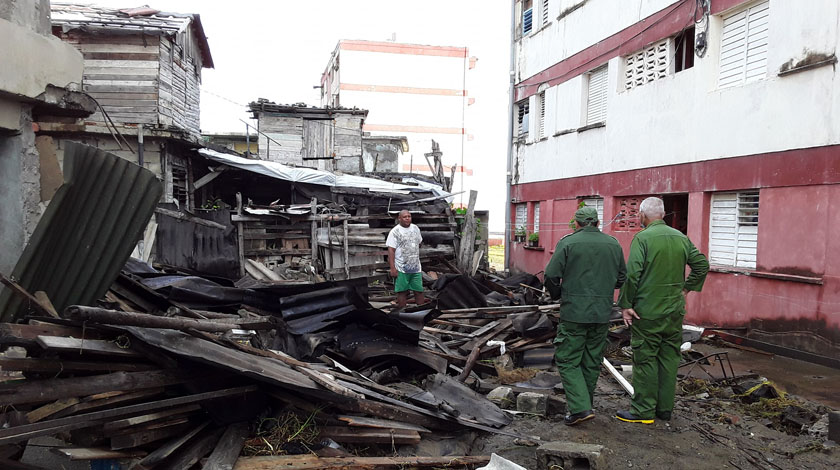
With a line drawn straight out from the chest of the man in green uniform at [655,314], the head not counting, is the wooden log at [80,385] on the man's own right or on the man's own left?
on the man's own left

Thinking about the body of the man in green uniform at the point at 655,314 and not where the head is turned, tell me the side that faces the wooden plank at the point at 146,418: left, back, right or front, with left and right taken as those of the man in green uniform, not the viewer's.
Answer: left

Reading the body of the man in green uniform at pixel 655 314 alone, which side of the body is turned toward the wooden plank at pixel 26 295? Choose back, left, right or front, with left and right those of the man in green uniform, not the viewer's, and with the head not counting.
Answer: left

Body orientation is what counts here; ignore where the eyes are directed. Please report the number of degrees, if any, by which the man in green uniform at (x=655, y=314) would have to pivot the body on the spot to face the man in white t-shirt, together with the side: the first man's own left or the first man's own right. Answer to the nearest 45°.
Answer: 0° — they already face them

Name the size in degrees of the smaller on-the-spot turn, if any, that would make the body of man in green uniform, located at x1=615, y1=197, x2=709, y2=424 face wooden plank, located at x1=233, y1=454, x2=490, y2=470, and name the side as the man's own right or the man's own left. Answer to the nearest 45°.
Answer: approximately 90° to the man's own left

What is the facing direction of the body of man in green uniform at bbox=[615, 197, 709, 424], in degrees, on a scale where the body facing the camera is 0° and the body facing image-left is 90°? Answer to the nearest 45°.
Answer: approximately 135°

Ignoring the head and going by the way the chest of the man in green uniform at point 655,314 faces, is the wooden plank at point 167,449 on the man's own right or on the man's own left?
on the man's own left

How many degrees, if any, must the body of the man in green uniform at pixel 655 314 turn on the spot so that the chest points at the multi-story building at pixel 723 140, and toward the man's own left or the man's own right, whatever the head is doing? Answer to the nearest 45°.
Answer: approximately 45° to the man's own right

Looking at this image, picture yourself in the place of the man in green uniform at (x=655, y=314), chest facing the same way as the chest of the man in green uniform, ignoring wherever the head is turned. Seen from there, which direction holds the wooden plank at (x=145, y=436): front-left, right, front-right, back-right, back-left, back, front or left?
left

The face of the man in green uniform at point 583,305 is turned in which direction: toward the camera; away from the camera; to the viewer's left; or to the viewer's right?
away from the camera

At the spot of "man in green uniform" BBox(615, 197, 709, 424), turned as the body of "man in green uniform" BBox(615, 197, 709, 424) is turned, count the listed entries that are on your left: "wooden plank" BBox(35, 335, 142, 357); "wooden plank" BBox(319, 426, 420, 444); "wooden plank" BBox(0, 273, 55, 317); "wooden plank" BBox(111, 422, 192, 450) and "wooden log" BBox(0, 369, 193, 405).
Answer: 5

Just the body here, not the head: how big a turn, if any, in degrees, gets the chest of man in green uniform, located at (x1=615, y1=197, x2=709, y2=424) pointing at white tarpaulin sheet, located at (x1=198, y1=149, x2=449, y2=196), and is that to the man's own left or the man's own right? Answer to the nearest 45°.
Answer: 0° — they already face it

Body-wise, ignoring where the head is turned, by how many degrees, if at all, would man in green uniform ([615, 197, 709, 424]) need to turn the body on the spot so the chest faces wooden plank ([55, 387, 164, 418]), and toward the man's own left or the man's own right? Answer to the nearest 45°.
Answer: approximately 90° to the man's own left

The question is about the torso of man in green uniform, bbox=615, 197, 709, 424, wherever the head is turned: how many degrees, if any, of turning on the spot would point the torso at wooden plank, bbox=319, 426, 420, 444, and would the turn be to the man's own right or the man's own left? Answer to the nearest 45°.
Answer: approximately 90° to the man's own left

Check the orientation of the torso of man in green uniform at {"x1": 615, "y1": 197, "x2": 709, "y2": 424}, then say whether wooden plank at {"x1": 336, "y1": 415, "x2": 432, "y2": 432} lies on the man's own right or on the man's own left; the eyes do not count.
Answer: on the man's own left

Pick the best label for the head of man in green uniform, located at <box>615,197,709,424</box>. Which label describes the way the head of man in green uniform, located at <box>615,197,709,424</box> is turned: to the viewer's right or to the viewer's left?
to the viewer's left

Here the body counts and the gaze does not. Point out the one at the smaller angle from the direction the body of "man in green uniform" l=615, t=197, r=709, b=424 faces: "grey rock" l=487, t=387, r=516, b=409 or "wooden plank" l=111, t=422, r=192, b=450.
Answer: the grey rock

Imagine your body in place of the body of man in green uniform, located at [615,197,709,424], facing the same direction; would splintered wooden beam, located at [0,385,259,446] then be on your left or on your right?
on your left
